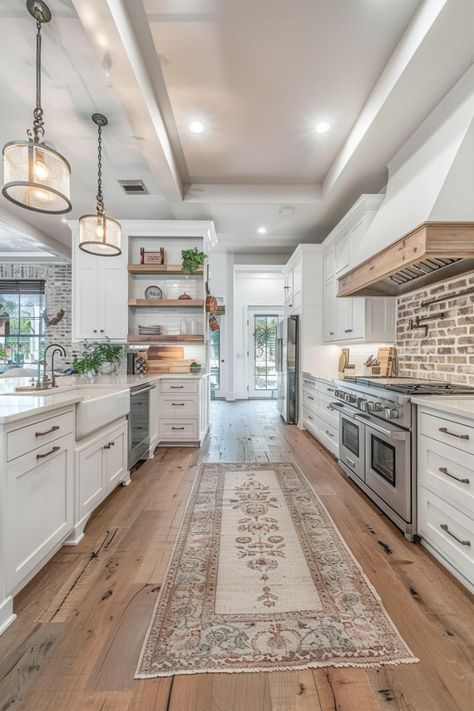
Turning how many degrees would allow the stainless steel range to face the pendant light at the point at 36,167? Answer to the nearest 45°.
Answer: approximately 45° to its left

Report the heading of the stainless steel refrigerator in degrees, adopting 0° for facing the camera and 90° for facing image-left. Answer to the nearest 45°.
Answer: approximately 90°

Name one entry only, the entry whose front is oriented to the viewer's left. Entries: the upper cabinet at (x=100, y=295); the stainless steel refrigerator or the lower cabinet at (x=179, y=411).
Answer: the stainless steel refrigerator

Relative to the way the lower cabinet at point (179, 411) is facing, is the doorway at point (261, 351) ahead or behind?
behind

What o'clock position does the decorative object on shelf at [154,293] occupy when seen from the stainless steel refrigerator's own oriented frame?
The decorative object on shelf is roughly at 11 o'clock from the stainless steel refrigerator.

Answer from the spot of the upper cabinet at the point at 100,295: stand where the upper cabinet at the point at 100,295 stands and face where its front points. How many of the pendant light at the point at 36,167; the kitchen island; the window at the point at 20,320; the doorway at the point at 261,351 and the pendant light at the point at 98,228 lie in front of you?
3

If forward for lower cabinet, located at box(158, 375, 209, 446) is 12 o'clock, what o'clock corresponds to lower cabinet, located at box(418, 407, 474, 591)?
lower cabinet, located at box(418, 407, 474, 591) is roughly at 11 o'clock from lower cabinet, located at box(158, 375, 209, 446).

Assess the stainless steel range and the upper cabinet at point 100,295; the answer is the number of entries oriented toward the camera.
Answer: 1

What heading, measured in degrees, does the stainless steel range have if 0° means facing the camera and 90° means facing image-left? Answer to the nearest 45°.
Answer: approximately 90°

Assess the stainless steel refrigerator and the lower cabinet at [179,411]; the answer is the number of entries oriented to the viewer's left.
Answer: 1
